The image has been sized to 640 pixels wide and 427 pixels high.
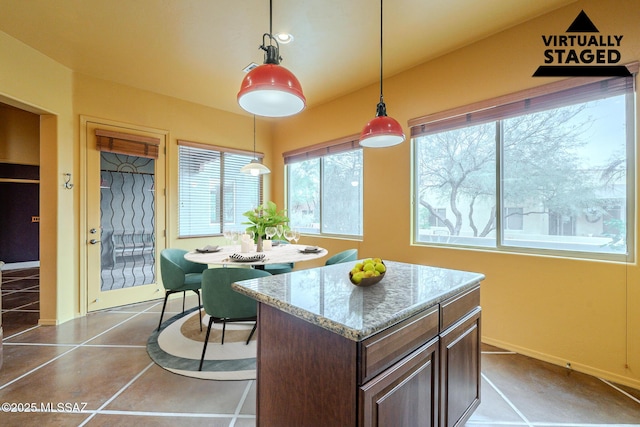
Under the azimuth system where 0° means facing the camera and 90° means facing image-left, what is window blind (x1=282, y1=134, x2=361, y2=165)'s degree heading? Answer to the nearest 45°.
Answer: approximately 45°

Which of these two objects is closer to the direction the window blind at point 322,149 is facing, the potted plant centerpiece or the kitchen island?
the potted plant centerpiece

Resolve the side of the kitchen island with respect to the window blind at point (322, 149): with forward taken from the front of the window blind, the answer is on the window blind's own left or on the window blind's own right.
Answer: on the window blind's own left

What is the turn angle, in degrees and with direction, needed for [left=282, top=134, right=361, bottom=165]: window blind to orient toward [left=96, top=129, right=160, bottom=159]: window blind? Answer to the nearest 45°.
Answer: approximately 45° to its right

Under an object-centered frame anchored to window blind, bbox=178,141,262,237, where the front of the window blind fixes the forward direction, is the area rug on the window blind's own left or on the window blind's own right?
on the window blind's own right

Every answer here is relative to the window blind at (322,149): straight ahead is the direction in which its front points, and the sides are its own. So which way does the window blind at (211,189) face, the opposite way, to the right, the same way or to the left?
to the left

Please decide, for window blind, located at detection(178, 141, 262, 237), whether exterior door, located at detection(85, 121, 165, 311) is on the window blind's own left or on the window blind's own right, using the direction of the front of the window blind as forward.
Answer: on the window blind's own right

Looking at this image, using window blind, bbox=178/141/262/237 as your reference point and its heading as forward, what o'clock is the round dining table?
The round dining table is roughly at 1 o'clock from the window blind.

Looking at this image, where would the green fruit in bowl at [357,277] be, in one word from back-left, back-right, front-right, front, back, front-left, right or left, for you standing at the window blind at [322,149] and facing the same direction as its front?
front-left

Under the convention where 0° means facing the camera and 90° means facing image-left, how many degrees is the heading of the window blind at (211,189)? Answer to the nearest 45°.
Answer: approximately 315°
